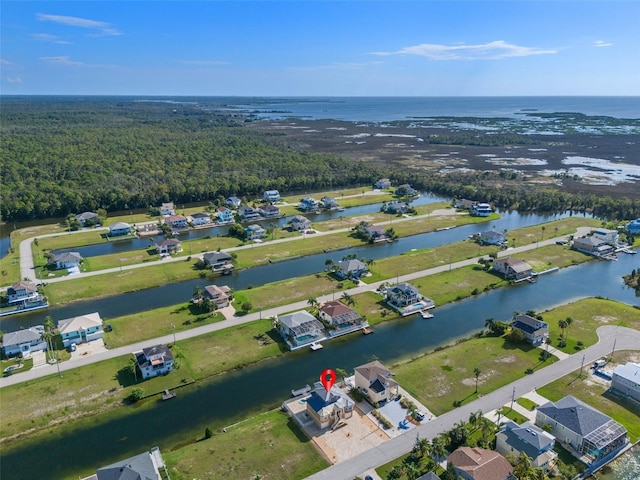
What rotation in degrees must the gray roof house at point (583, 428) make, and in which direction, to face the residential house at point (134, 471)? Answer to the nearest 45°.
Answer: approximately 90° to its left

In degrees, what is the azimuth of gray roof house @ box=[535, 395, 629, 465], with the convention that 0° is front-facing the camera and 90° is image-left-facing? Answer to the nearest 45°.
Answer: approximately 135°

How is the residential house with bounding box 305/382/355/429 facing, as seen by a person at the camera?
facing the viewer and to the right of the viewer

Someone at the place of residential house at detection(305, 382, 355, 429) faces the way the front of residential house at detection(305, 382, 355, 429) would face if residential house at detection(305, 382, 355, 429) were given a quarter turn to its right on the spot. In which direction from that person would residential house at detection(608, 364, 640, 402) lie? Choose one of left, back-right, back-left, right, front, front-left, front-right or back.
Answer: back-left

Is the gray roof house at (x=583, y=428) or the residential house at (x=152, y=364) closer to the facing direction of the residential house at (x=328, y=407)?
the gray roof house

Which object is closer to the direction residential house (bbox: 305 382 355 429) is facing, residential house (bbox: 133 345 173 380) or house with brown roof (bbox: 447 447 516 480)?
the house with brown roof

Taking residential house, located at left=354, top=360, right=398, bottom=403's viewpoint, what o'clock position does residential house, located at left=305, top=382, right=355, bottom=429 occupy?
residential house, located at left=305, top=382, right=355, bottom=429 is roughly at 3 o'clock from residential house, located at left=354, top=360, right=398, bottom=403.

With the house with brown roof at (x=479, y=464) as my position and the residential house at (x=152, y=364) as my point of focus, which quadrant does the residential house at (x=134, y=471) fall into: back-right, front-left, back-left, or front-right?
front-left

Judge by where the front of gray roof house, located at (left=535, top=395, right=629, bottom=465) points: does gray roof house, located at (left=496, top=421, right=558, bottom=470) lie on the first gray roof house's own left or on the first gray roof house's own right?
on the first gray roof house's own left

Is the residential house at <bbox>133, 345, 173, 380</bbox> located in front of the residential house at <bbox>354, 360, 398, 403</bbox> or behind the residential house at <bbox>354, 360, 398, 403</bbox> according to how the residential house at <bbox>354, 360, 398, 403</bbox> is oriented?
behind

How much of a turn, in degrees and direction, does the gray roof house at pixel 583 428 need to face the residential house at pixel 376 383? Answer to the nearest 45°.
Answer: approximately 45° to its left

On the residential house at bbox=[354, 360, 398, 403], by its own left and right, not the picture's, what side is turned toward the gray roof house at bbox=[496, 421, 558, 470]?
front

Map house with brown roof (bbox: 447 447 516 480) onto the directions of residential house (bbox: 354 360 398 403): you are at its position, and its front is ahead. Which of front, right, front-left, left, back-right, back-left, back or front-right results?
front

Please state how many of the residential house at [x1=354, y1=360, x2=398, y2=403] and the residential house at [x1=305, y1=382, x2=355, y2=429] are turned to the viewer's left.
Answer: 0
